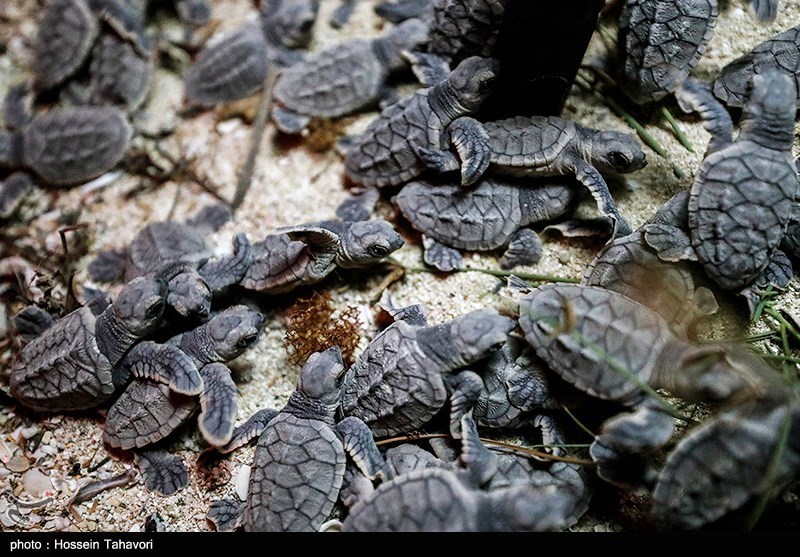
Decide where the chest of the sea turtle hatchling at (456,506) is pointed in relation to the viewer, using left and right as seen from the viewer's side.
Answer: facing to the right of the viewer

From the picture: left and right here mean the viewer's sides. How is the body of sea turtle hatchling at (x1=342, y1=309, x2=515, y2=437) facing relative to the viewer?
facing away from the viewer and to the right of the viewer

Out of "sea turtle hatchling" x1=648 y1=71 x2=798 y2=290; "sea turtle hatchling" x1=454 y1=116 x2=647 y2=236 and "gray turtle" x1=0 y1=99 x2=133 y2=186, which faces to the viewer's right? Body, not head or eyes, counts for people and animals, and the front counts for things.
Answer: "sea turtle hatchling" x1=454 y1=116 x2=647 y2=236

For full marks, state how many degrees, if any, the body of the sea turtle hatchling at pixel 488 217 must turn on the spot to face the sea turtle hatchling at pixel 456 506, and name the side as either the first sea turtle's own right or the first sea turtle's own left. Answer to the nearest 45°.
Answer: approximately 90° to the first sea turtle's own right

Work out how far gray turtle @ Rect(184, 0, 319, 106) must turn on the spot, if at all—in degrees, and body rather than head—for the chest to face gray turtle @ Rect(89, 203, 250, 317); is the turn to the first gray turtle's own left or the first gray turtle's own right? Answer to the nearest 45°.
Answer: approximately 135° to the first gray turtle's own right

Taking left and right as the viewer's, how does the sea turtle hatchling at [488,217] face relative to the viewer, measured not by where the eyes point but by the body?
facing to the right of the viewer

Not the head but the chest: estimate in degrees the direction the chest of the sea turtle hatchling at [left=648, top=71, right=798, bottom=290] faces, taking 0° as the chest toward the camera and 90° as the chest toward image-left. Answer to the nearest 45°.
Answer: approximately 180°

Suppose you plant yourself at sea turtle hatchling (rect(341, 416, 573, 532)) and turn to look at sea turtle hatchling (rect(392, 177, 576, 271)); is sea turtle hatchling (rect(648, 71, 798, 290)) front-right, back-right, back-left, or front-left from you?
front-right

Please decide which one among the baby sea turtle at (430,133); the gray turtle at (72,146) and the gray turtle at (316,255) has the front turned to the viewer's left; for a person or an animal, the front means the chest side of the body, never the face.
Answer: the gray turtle at (72,146)

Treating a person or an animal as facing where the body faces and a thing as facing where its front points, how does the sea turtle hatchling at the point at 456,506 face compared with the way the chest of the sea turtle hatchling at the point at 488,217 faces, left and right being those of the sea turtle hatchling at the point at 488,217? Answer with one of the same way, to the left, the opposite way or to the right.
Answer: the same way

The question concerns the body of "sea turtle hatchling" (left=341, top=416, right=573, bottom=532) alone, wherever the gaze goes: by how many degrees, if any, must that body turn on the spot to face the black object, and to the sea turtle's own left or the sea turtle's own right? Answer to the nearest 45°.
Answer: approximately 90° to the sea turtle's own left

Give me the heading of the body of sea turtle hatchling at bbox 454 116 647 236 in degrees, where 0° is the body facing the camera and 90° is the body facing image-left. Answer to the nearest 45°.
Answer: approximately 270°
